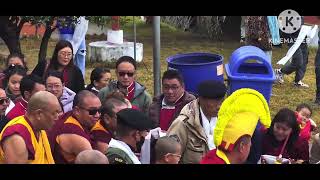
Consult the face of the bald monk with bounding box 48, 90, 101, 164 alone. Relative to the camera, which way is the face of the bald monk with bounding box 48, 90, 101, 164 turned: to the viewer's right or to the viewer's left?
to the viewer's right

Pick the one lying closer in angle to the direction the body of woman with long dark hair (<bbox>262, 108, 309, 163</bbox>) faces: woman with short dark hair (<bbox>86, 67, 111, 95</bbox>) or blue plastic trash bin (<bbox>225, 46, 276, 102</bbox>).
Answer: the woman with short dark hair

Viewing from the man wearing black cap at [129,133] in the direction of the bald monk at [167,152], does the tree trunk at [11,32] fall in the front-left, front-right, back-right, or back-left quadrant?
back-left

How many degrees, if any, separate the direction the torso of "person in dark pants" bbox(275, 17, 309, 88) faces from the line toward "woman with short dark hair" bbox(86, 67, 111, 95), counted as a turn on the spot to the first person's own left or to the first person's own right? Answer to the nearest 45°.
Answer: approximately 135° to the first person's own right

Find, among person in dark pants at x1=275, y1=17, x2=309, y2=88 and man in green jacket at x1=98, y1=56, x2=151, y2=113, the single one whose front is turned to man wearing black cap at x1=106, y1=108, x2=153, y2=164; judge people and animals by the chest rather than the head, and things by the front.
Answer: man in green jacket at x1=98, y1=56, x2=151, y2=113

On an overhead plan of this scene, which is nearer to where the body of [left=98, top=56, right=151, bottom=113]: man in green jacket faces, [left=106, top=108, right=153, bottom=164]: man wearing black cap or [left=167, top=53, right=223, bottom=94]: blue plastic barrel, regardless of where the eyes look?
the man wearing black cap

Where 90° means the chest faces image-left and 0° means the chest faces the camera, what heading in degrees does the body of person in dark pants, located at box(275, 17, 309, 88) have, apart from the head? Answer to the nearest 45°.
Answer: approximately 270°
